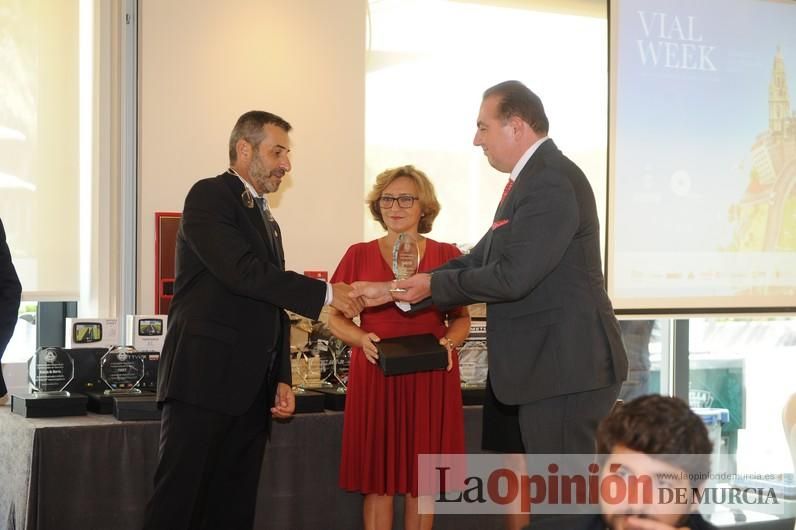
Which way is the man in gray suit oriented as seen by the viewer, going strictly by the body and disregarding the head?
to the viewer's left

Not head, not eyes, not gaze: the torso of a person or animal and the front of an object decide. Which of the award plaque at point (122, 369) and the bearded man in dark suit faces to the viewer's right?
the bearded man in dark suit

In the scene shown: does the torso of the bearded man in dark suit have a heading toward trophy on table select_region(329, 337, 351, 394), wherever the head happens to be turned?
no

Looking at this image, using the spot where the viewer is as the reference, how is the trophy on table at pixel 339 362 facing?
facing the viewer

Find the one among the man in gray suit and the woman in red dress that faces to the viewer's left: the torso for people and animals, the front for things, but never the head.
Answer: the man in gray suit

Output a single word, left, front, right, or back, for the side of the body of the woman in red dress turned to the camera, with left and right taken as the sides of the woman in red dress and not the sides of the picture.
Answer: front

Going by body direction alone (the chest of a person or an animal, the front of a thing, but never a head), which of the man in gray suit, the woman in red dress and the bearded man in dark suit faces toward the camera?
the woman in red dress

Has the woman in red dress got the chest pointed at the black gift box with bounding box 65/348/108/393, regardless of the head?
no

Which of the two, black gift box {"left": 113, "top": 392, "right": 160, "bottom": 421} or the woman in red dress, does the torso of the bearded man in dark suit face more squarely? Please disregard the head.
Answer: the woman in red dress

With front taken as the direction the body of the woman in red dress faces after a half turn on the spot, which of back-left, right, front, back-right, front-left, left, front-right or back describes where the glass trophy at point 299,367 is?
front-left

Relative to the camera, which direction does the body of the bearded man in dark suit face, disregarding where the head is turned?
to the viewer's right

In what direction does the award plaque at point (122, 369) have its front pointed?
toward the camera

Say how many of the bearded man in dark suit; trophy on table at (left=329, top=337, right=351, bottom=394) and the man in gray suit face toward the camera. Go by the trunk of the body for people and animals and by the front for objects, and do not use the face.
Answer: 1

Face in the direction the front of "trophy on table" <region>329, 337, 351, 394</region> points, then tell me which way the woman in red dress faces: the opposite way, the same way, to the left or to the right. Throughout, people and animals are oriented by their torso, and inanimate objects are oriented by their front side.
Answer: the same way

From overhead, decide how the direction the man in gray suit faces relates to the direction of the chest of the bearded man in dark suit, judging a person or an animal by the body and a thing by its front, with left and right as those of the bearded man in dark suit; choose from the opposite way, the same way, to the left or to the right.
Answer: the opposite way
